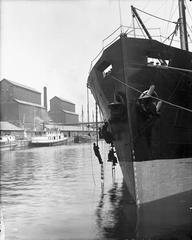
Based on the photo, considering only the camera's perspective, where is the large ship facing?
facing the viewer and to the left of the viewer
